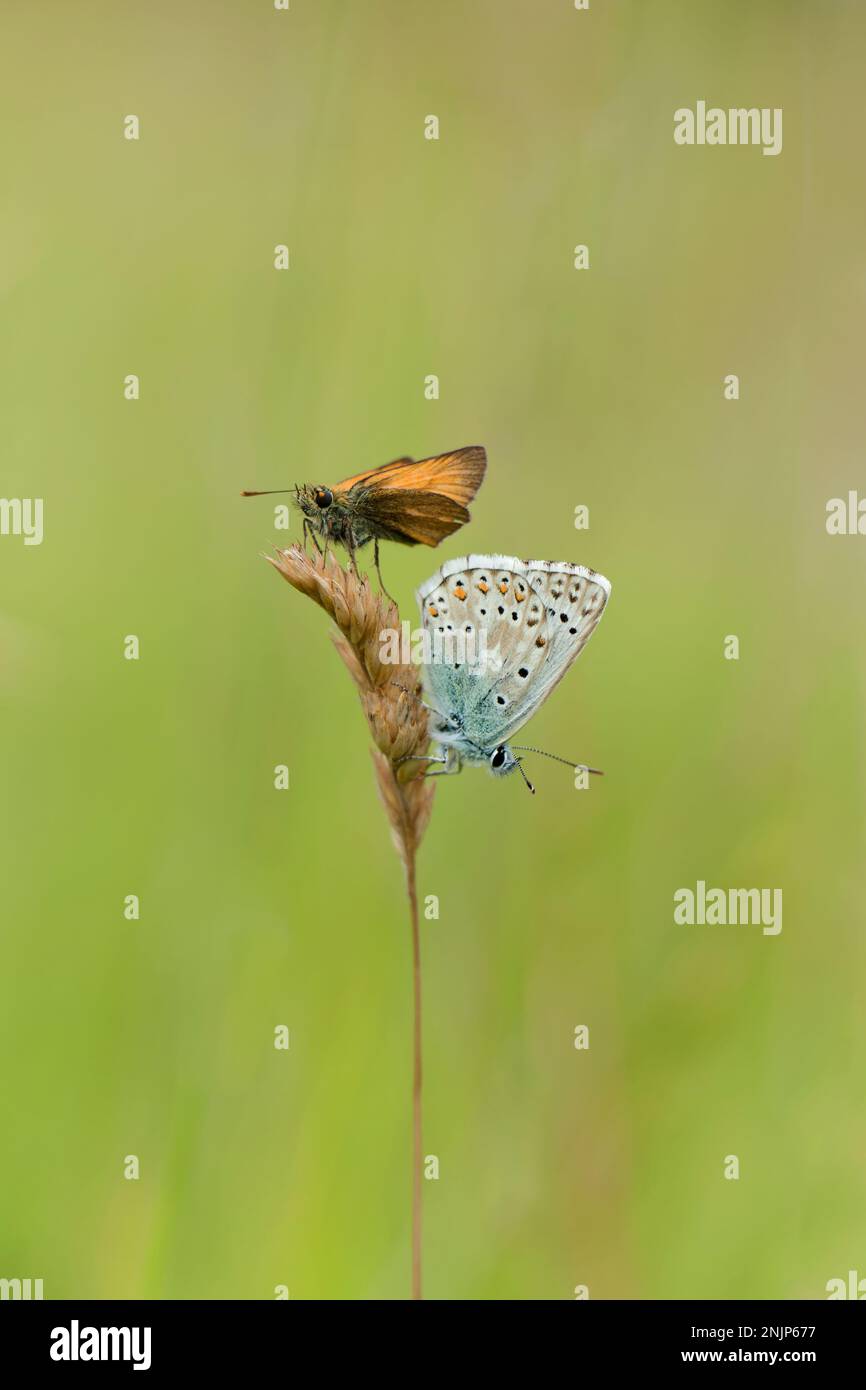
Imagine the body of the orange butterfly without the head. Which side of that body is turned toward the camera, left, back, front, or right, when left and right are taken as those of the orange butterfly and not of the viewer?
left
